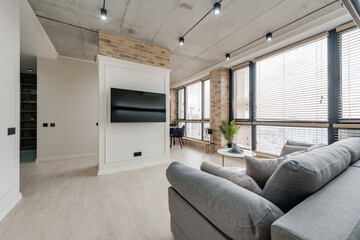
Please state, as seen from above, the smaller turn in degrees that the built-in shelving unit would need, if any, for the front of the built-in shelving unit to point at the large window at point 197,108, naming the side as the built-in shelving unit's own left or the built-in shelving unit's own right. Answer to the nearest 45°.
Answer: approximately 45° to the built-in shelving unit's own left

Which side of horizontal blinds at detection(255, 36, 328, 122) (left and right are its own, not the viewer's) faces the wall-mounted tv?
front

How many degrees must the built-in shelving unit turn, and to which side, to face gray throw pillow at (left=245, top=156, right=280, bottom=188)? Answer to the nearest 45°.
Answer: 0° — it already faces it

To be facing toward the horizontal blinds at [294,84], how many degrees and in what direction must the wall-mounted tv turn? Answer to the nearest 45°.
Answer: approximately 45° to its left

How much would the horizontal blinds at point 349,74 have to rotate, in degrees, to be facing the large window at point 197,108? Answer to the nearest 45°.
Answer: approximately 45° to its right

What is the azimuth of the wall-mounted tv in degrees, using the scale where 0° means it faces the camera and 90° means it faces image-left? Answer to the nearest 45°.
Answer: approximately 315°

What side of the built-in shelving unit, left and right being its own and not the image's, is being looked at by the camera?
front

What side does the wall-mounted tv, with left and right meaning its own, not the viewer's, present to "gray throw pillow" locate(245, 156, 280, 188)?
front

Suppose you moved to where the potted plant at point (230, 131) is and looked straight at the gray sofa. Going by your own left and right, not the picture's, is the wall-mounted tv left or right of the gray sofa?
right

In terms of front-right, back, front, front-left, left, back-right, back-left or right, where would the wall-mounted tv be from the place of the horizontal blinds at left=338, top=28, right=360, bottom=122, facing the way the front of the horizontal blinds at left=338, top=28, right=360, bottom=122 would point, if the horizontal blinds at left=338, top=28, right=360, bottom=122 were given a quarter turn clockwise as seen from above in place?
left

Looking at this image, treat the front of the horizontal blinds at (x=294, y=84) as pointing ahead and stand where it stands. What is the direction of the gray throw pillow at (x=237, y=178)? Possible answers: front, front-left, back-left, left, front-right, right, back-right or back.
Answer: front-left

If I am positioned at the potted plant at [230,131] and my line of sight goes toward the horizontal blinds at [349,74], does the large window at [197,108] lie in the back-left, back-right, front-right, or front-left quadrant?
back-left

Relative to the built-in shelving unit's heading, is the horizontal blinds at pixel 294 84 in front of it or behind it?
in front

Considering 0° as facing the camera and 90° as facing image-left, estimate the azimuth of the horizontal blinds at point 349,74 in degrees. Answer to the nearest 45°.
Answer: approximately 45°
